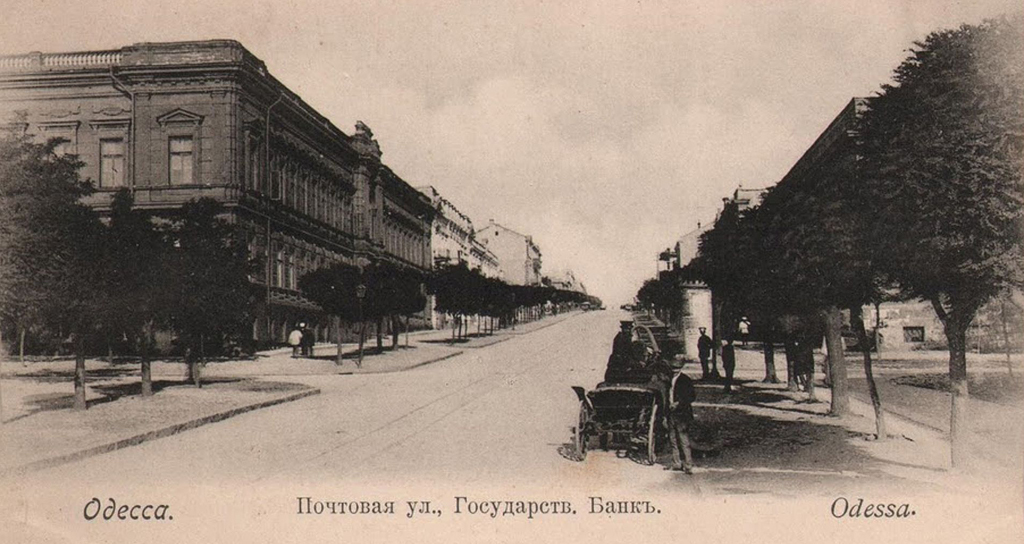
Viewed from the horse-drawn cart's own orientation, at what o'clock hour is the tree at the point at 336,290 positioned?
The tree is roughly at 11 o'clock from the horse-drawn cart.

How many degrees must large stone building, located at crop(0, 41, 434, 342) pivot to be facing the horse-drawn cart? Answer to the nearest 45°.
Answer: approximately 45° to its right

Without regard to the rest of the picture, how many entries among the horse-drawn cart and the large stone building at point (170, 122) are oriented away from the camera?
1

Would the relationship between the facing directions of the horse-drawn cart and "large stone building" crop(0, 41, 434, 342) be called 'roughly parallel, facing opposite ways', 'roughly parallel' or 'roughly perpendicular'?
roughly perpendicular

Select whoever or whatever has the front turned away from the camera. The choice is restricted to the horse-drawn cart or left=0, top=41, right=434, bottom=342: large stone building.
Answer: the horse-drawn cart

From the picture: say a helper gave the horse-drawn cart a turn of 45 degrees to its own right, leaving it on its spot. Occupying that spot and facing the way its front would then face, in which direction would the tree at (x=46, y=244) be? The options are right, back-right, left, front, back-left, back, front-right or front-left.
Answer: back-left

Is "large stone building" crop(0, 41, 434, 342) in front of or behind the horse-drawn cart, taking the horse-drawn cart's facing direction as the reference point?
in front

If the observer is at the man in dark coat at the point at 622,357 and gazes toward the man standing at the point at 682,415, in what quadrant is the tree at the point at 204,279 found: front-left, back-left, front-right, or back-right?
back-right

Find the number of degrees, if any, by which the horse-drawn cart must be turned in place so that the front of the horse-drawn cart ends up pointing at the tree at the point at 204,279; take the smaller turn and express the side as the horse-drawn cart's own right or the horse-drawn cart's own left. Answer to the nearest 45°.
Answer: approximately 45° to the horse-drawn cart's own left

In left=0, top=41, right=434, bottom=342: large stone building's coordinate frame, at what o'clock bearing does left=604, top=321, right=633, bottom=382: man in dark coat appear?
The man in dark coat is roughly at 1 o'clock from the large stone building.

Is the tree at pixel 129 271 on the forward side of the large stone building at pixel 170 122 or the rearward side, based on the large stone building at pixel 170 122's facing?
on the forward side

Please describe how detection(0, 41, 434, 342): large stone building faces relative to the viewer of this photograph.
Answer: facing the viewer and to the right of the viewer

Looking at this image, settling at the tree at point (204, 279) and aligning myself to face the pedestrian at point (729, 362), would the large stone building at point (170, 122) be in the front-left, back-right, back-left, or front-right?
back-left

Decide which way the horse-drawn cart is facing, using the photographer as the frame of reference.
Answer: facing away from the viewer

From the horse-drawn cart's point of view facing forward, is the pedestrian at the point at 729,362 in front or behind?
in front

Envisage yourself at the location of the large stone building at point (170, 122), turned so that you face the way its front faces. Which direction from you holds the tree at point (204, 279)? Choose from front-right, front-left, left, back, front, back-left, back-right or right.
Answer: front-right
